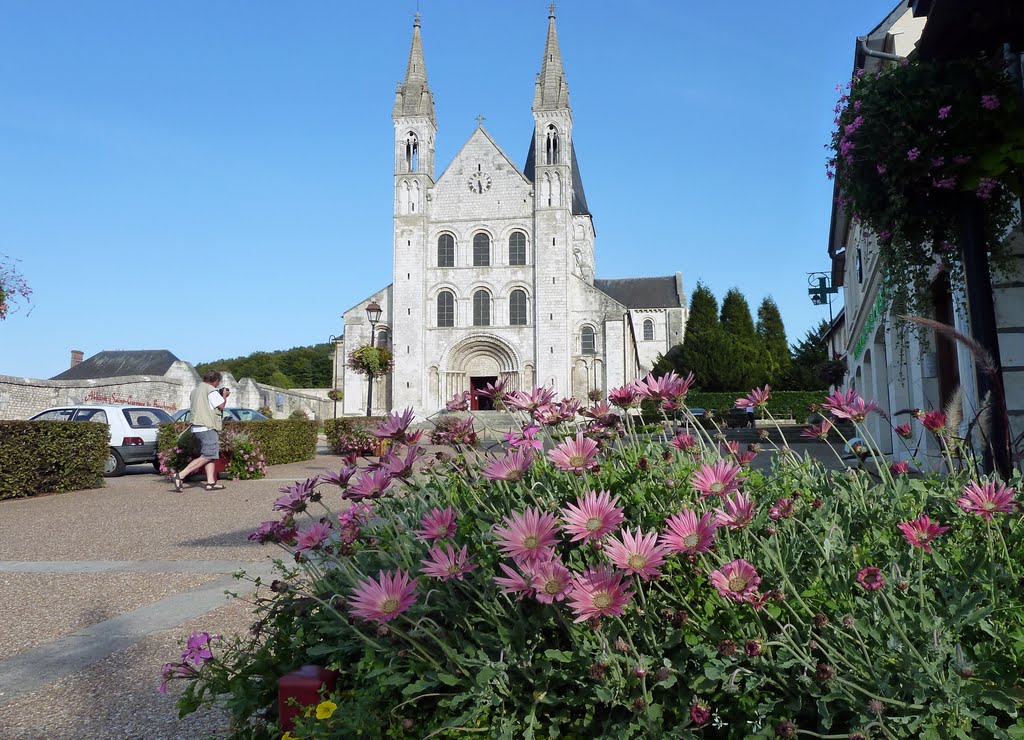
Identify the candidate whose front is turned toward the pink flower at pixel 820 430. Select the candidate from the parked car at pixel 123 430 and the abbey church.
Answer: the abbey church

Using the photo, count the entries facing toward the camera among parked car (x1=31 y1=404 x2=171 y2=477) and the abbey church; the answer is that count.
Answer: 1

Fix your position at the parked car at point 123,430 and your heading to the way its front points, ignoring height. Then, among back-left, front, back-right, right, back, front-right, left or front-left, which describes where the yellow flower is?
back-left

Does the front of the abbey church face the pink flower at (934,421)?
yes

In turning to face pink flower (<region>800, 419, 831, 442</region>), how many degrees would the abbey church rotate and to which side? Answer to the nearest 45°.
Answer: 0° — it already faces it

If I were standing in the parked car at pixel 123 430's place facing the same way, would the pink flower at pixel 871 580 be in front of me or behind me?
behind

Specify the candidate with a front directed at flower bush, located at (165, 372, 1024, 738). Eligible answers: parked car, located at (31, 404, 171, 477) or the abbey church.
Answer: the abbey church

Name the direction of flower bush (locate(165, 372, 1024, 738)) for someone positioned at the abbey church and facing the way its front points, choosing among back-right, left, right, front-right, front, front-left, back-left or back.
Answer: front

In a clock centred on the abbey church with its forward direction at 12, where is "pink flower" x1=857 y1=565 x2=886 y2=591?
The pink flower is roughly at 12 o'clock from the abbey church.

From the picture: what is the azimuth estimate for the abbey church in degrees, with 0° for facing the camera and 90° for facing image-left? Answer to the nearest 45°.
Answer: approximately 0°

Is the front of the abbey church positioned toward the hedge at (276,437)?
yes

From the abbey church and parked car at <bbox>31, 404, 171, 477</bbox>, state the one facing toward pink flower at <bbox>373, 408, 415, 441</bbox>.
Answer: the abbey church

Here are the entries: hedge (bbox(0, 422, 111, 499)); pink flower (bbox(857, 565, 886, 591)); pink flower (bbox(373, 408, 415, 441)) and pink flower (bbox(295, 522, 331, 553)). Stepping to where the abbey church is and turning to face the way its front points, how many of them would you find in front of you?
4

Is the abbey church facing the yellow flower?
yes

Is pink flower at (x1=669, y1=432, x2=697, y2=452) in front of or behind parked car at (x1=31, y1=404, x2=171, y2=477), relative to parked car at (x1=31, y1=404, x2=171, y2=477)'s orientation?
behind

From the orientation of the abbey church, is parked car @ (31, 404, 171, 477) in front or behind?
in front

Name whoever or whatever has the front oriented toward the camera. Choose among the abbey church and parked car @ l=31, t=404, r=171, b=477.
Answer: the abbey church

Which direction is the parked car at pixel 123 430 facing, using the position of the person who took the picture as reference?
facing away from the viewer and to the left of the viewer
